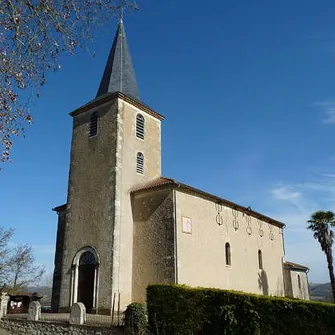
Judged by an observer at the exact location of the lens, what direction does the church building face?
facing the viewer and to the left of the viewer

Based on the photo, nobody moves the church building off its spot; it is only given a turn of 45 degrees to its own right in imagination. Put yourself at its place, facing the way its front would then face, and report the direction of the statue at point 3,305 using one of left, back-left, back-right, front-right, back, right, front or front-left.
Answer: front

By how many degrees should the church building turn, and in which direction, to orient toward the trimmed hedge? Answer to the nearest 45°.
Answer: approximately 90° to its left

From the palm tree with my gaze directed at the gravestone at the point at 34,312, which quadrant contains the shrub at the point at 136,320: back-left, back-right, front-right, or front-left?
front-left

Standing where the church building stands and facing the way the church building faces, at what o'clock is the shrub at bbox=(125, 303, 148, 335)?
The shrub is roughly at 10 o'clock from the church building.

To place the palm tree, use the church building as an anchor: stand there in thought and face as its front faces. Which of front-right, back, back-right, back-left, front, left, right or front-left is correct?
back
